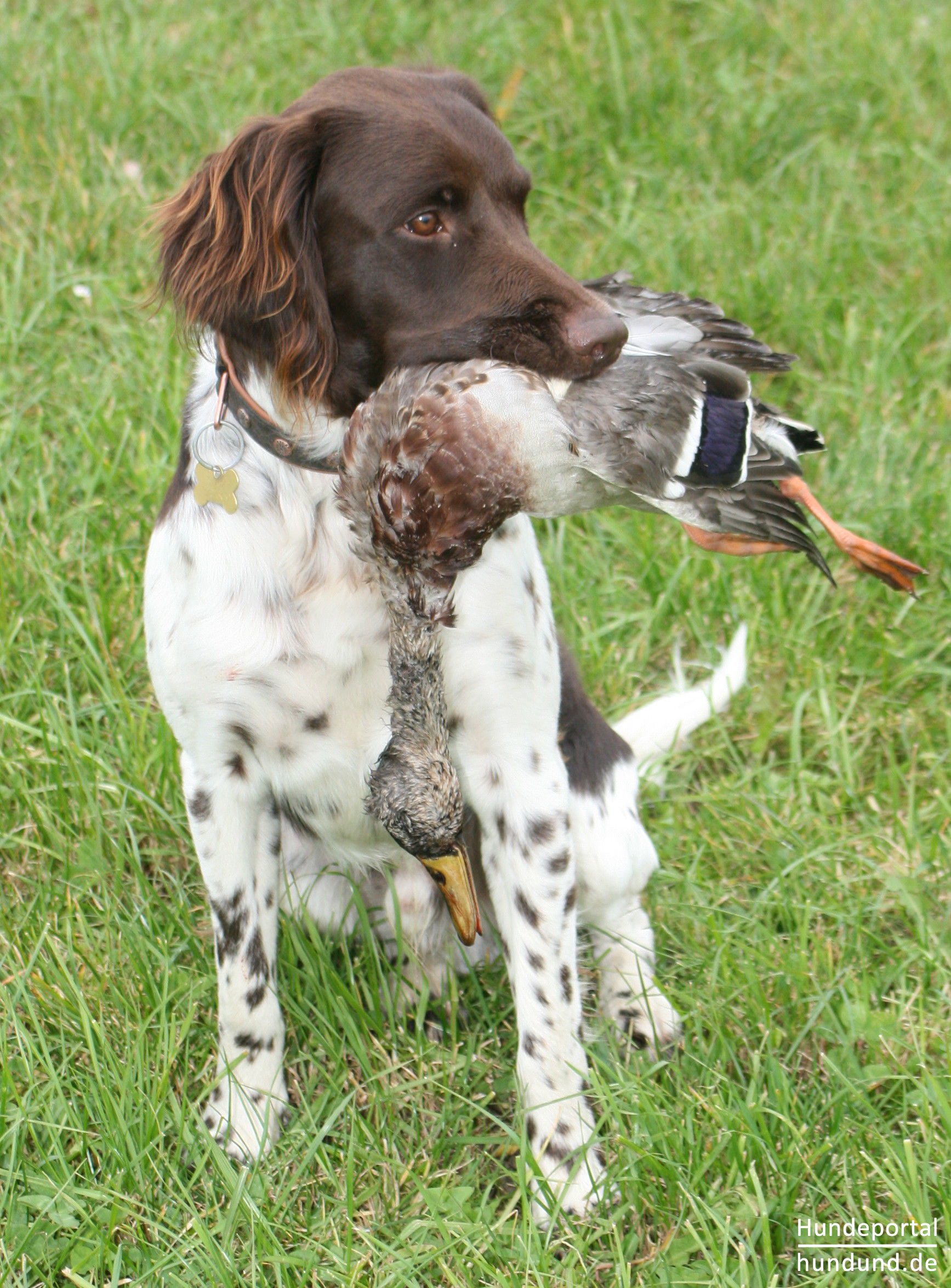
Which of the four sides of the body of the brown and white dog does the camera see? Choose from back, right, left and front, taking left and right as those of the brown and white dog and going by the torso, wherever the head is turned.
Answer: front
